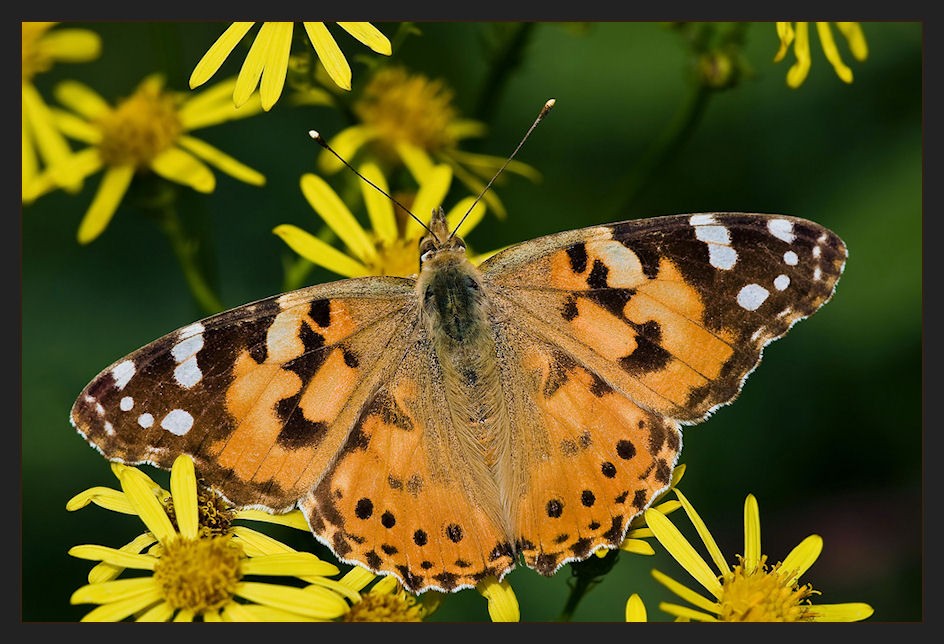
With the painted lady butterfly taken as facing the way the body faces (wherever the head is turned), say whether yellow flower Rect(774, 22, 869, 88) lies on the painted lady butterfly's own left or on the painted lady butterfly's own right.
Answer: on the painted lady butterfly's own right

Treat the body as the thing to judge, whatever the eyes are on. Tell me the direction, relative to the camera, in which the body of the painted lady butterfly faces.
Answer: away from the camera
